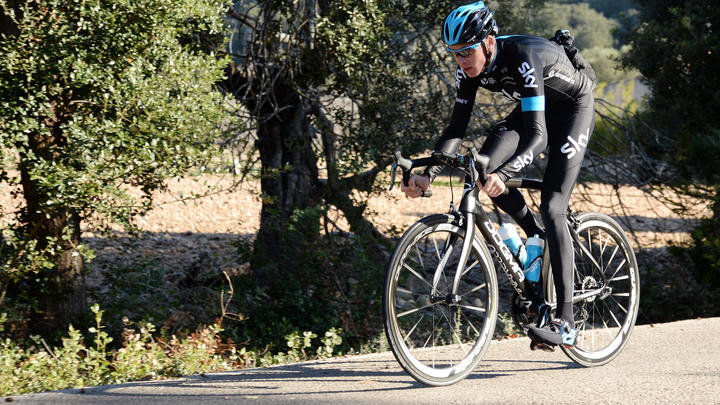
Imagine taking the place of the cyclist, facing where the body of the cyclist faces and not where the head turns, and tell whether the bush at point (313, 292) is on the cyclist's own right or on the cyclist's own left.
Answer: on the cyclist's own right

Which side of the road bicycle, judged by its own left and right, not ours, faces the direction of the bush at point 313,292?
right

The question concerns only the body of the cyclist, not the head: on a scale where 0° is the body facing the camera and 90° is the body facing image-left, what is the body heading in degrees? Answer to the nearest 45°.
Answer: approximately 45°
